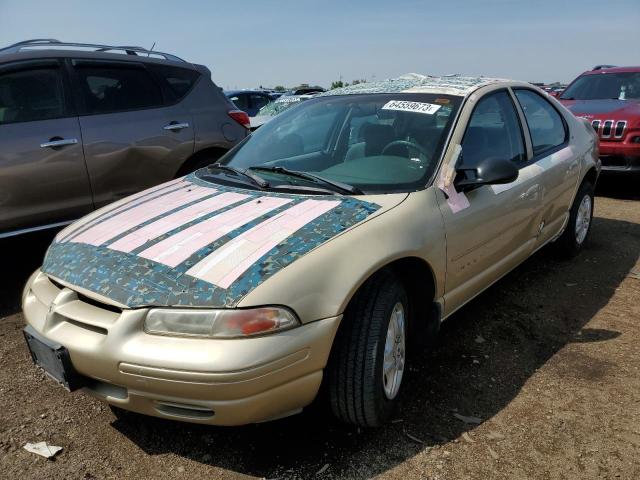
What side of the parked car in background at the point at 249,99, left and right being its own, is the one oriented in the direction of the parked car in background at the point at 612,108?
left

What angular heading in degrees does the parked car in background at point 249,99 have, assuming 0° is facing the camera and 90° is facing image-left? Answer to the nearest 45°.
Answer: approximately 45°

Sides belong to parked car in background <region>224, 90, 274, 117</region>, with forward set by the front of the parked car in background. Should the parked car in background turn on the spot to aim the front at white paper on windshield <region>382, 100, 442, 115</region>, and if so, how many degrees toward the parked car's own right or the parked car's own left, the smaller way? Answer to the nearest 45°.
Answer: approximately 45° to the parked car's own left

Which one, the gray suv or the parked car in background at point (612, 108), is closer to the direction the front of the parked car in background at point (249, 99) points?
the gray suv
